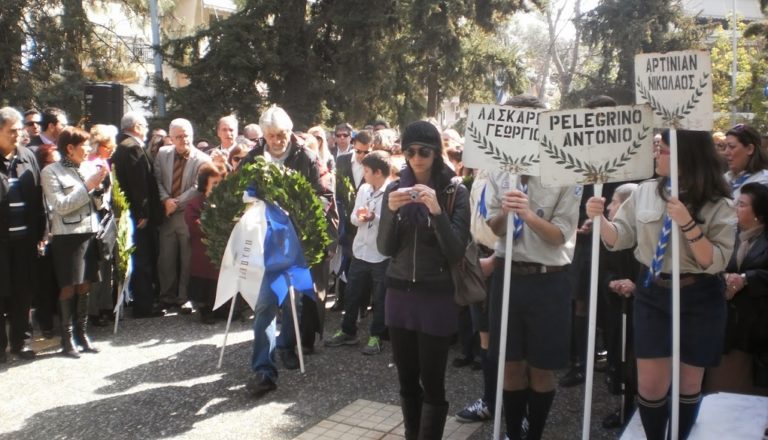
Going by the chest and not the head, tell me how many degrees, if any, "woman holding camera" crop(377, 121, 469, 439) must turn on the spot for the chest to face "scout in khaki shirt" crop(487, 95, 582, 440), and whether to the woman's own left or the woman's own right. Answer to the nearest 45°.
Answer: approximately 90° to the woman's own left

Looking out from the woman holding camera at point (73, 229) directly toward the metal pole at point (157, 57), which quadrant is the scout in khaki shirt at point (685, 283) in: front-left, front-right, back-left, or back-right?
back-right

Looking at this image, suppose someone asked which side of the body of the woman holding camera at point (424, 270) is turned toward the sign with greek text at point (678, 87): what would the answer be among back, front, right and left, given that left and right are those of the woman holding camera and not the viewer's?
left

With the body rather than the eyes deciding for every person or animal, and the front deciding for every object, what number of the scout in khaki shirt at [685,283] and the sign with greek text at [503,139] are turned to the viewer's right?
0

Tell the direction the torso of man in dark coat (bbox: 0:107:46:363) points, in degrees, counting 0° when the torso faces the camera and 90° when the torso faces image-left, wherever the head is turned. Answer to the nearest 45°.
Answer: approximately 315°

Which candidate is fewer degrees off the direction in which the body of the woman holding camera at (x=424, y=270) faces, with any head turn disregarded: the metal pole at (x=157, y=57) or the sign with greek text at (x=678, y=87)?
the sign with greek text
